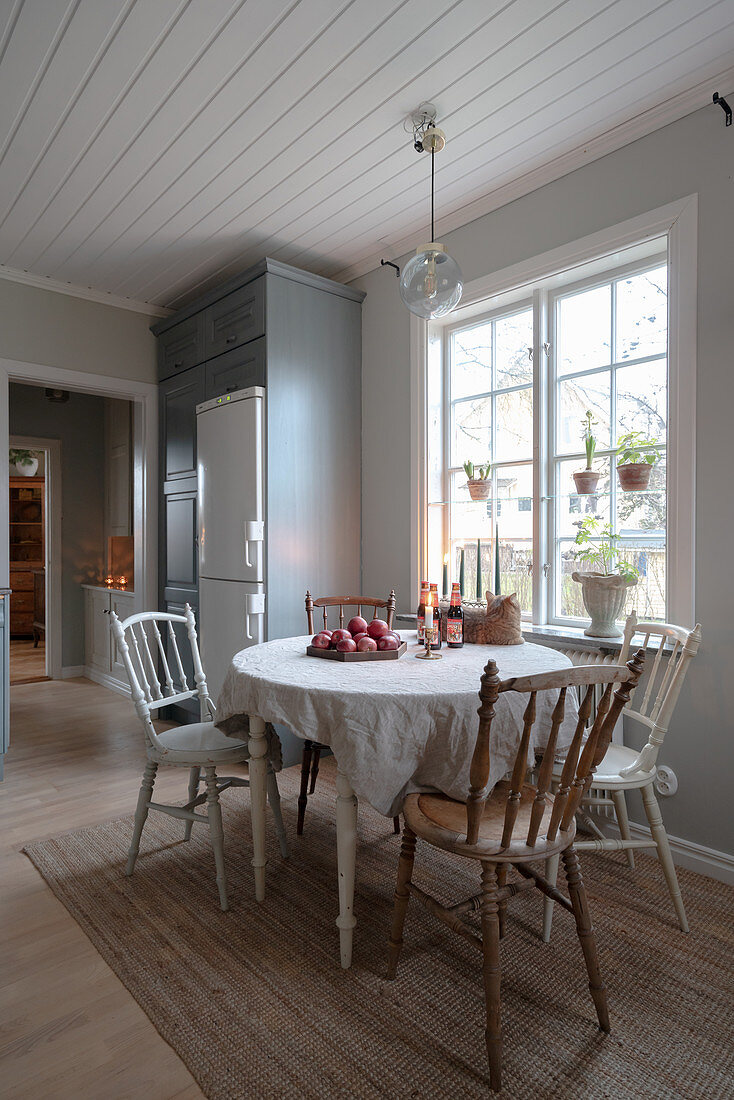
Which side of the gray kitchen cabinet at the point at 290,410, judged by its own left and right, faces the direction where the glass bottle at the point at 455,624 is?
left

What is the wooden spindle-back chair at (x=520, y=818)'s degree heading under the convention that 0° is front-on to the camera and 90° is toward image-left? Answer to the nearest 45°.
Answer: approximately 135°

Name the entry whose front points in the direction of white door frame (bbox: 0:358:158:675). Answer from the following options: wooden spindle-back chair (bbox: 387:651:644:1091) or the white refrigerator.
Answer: the wooden spindle-back chair

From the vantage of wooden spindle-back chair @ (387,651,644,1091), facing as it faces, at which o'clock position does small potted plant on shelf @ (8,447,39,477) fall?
The small potted plant on shelf is roughly at 12 o'clock from the wooden spindle-back chair.

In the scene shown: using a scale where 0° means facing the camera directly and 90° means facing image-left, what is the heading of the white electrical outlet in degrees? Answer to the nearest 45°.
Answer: approximately 45°

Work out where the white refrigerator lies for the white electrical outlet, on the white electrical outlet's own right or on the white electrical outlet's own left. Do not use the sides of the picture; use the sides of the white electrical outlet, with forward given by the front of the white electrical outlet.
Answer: on the white electrical outlet's own right

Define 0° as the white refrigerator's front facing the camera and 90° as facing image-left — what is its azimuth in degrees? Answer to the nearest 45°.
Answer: approximately 45°
